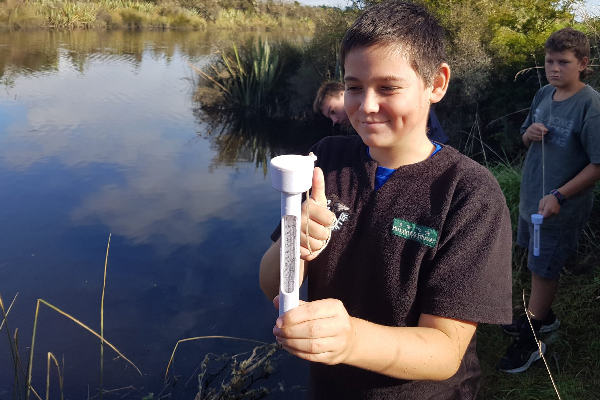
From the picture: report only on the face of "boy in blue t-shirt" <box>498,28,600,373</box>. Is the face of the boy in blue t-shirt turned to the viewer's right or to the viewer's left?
to the viewer's left

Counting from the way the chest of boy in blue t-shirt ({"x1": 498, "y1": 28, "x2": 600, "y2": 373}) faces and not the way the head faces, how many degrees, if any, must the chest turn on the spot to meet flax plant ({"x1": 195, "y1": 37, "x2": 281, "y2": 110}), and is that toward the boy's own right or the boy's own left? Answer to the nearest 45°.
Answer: approximately 90° to the boy's own right

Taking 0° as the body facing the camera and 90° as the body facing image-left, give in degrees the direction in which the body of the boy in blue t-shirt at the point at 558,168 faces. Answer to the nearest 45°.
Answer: approximately 45°
